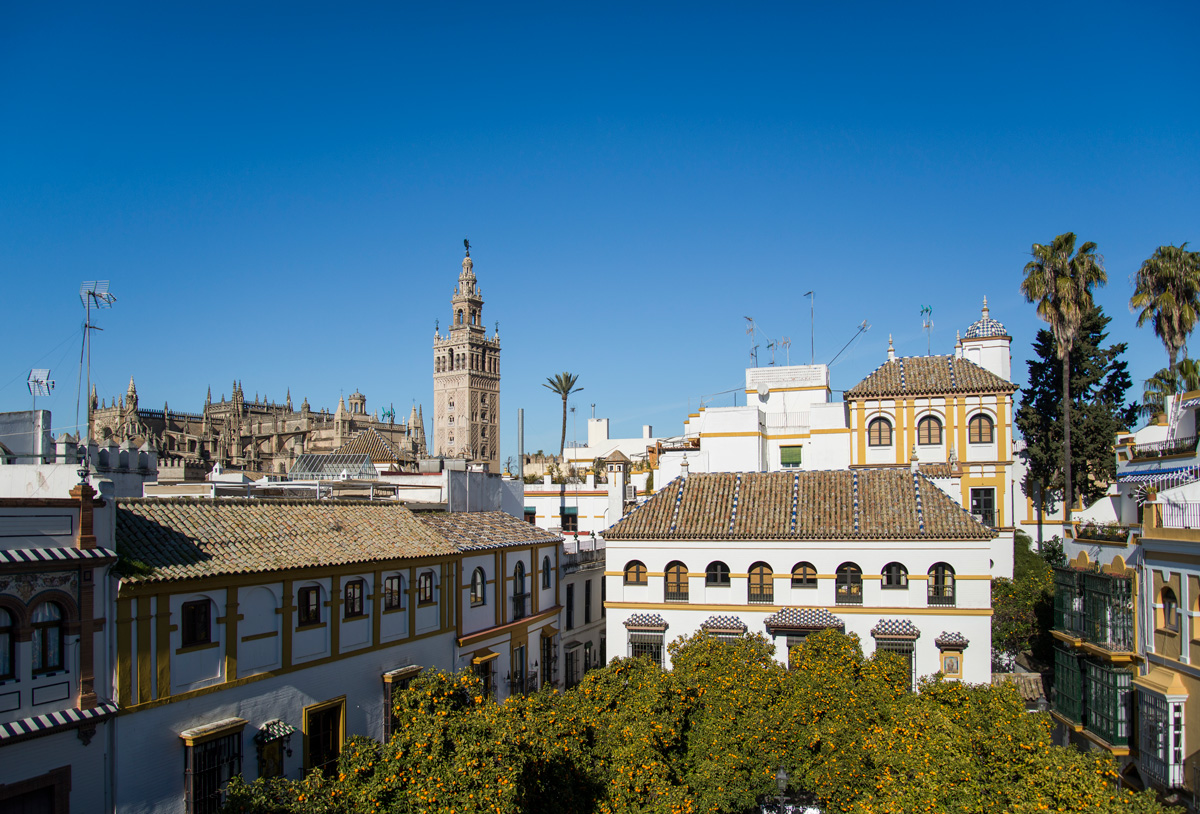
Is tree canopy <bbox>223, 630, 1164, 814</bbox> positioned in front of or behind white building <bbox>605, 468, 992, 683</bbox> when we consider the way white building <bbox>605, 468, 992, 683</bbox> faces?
in front

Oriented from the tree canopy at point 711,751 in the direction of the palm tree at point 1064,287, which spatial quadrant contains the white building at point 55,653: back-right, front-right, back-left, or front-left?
back-left

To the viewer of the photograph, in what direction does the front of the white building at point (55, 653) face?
facing the viewer and to the right of the viewer

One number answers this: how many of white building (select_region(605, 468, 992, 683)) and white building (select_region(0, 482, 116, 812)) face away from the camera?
0

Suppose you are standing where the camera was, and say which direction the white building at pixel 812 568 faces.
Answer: facing the viewer

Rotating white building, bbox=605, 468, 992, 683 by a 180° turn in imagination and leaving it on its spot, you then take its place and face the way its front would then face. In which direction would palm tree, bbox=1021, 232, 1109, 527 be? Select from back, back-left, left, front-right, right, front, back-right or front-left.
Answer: front-right

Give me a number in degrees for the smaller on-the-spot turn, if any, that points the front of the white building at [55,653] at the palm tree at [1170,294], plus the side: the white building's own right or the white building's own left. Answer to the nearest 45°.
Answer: approximately 45° to the white building's own left

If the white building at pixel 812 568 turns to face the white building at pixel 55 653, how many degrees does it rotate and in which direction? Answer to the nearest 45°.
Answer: approximately 45° to its right
